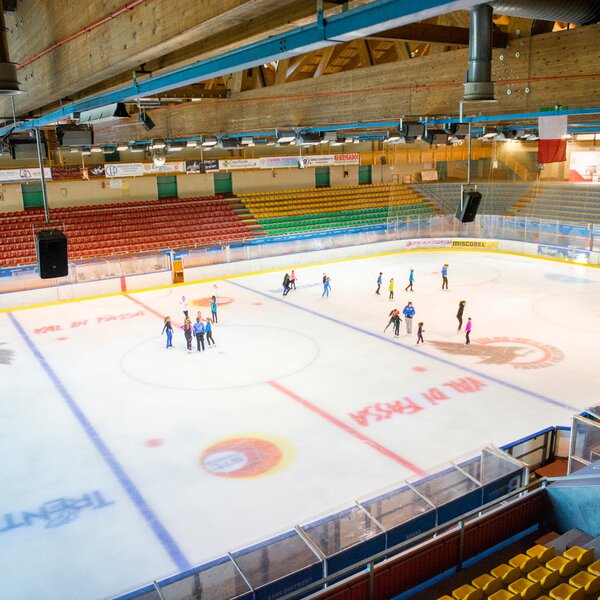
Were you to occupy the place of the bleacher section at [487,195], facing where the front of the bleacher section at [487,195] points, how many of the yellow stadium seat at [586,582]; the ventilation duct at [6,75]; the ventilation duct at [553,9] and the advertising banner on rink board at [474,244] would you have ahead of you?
4

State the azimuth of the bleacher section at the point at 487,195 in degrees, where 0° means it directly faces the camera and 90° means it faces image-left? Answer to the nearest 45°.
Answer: approximately 0°

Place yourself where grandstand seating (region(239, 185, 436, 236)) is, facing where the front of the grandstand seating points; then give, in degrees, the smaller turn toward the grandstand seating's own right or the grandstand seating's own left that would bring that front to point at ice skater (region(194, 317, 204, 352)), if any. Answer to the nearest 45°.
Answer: approximately 45° to the grandstand seating's own right

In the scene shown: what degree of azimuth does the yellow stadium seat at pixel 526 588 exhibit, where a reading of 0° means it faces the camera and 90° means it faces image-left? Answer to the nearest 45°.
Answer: approximately 135°

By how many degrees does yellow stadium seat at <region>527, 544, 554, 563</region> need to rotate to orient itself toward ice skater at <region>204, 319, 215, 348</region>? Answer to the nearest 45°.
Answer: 0° — it already faces them

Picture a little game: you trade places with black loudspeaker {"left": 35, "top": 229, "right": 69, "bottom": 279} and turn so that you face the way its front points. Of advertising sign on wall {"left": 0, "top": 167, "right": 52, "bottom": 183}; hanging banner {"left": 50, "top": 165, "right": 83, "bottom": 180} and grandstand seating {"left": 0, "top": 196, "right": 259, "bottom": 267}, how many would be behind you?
3

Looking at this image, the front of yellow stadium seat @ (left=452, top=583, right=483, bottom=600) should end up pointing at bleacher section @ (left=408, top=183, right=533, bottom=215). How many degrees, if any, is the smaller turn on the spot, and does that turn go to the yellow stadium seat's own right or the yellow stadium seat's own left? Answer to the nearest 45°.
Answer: approximately 45° to the yellow stadium seat's own right

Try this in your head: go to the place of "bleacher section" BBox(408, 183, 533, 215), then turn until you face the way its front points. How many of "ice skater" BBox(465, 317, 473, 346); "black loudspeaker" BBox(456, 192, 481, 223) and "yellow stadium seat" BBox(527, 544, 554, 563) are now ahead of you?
3

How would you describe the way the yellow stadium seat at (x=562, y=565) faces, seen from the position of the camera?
facing away from the viewer and to the left of the viewer

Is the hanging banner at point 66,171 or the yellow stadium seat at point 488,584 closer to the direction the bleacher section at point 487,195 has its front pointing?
the yellow stadium seat
